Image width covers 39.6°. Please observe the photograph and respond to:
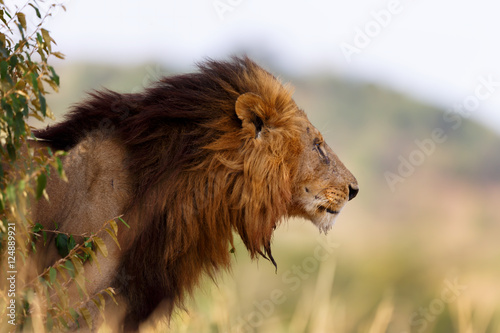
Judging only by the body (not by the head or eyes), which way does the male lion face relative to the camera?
to the viewer's right
